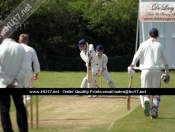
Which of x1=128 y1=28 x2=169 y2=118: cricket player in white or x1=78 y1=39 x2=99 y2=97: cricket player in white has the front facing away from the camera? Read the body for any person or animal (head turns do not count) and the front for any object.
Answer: x1=128 y1=28 x2=169 y2=118: cricket player in white

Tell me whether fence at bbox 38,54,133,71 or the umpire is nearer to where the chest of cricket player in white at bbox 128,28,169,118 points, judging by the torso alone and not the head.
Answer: the fence

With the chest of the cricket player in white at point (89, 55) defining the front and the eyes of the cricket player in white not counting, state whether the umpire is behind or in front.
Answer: in front

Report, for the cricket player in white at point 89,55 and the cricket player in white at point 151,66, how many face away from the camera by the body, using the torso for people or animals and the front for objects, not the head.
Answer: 1

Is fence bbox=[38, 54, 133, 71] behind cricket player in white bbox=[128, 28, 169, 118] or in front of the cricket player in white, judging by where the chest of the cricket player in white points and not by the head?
in front

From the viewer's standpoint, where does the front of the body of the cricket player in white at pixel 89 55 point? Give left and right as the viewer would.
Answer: facing the viewer and to the left of the viewer

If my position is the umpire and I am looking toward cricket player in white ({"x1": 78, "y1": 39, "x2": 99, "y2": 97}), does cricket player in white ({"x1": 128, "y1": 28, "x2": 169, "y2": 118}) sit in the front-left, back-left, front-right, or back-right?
front-right

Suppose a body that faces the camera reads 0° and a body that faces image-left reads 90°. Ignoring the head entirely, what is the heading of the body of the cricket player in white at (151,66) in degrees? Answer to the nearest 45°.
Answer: approximately 180°

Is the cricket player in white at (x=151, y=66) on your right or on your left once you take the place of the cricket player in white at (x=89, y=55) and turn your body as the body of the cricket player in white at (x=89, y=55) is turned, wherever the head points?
on your left

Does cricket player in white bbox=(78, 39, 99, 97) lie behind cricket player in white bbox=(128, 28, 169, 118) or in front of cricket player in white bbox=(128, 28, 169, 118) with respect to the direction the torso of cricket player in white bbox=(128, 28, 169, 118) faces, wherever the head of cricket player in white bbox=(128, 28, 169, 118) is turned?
in front

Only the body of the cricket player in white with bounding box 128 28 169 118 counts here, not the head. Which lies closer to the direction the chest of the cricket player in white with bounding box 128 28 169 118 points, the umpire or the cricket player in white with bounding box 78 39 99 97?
the cricket player in white
